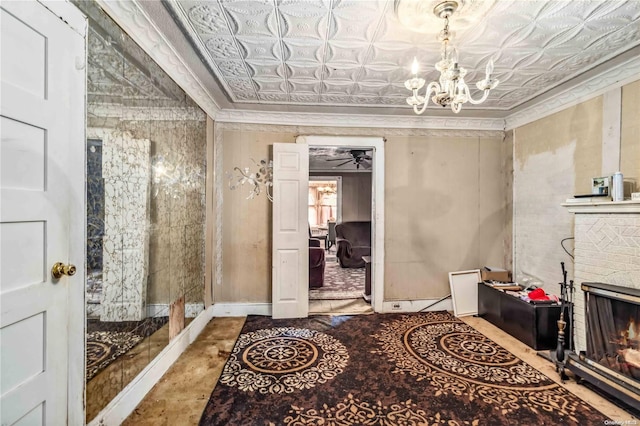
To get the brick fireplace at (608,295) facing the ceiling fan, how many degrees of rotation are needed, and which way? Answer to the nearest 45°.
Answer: approximately 90° to its right

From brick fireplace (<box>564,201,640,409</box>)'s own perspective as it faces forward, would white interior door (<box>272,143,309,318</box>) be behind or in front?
in front

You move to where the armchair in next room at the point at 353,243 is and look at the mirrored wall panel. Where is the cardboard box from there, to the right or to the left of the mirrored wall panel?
left

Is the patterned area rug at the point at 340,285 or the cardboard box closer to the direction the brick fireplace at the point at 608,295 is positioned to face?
the patterned area rug

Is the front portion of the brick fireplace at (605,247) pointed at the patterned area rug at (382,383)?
yes

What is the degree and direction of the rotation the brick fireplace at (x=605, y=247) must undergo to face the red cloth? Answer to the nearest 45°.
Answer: approximately 90° to its right

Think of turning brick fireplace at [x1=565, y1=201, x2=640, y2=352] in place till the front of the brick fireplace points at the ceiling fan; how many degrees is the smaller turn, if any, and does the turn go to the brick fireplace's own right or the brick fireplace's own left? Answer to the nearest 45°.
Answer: approximately 90° to the brick fireplace's own right

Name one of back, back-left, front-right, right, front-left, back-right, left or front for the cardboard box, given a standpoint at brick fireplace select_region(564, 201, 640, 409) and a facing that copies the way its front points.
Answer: right

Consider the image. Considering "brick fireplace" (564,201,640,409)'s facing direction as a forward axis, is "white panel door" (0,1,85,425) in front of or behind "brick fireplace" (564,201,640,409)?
in front

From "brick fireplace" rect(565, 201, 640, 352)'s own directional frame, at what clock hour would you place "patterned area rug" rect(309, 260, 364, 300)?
The patterned area rug is roughly at 2 o'clock from the brick fireplace.

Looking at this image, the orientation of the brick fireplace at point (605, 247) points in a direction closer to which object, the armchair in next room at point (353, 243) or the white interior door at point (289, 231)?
the white interior door

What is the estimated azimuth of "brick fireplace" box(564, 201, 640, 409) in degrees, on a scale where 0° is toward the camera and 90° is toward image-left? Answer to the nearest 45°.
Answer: approximately 45°
